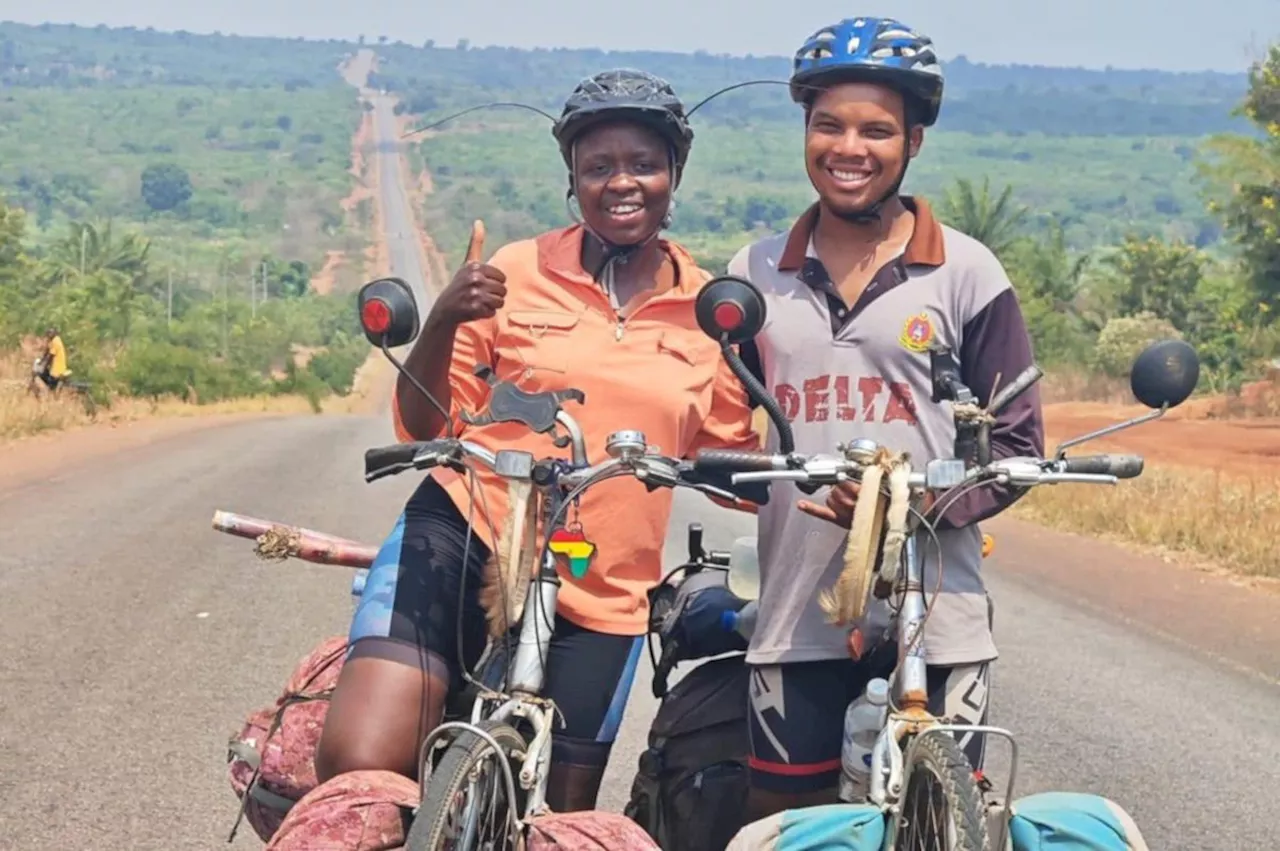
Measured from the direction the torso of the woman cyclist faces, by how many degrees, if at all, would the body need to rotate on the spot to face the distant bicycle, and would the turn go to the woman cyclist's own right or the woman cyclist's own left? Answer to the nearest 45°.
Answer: approximately 180°

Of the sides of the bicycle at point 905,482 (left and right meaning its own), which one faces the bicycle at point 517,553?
right

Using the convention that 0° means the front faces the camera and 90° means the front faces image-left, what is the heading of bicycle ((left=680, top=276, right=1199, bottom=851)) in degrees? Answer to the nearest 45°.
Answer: approximately 0°

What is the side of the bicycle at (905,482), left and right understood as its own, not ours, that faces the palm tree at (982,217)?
back

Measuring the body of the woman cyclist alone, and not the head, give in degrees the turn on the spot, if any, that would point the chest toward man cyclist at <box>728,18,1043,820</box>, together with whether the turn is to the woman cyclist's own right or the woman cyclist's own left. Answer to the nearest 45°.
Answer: approximately 90° to the woman cyclist's own left
